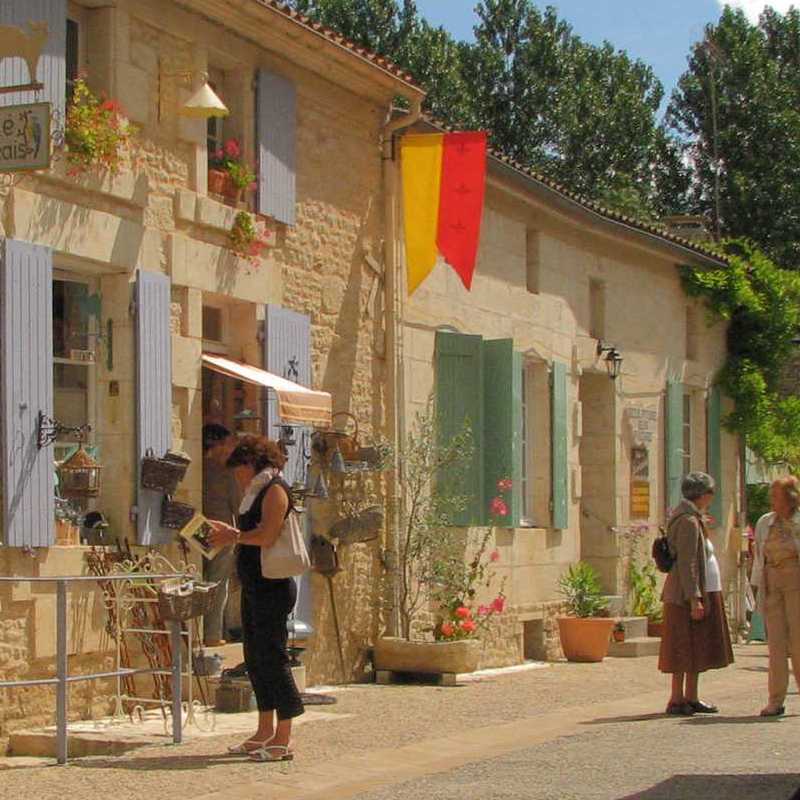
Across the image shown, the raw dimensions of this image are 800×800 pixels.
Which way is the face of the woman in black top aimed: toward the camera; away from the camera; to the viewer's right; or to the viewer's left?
to the viewer's left

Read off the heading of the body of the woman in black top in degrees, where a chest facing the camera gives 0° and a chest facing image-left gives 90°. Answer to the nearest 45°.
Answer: approximately 90°

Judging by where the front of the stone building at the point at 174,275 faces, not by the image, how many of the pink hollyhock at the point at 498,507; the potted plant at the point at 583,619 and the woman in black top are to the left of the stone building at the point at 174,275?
2

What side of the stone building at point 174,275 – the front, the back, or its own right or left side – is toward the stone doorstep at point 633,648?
left

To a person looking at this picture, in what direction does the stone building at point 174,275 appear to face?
facing the viewer and to the right of the viewer

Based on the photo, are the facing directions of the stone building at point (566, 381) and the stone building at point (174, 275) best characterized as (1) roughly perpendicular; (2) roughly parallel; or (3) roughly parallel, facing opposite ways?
roughly parallel

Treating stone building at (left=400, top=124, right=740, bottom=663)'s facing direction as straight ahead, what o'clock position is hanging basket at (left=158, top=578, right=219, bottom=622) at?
The hanging basket is roughly at 2 o'clock from the stone building.

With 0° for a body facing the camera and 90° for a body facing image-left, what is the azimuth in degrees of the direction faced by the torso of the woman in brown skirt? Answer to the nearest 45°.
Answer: approximately 270°

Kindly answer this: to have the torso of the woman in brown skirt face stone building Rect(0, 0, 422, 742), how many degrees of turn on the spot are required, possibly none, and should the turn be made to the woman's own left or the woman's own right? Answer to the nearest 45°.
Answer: approximately 180°

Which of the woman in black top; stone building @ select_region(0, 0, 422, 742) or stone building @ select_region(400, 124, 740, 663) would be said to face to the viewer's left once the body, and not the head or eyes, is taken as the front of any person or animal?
the woman in black top

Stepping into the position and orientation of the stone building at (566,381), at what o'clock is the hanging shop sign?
The hanging shop sign is roughly at 2 o'clock from the stone building.

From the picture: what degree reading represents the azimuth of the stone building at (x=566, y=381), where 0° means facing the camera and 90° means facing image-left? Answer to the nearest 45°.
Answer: approximately 315°

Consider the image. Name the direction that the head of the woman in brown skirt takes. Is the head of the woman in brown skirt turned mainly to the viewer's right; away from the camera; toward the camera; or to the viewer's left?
to the viewer's right

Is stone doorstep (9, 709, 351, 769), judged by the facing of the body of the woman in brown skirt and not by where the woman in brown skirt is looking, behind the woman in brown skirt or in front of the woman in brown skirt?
behind
